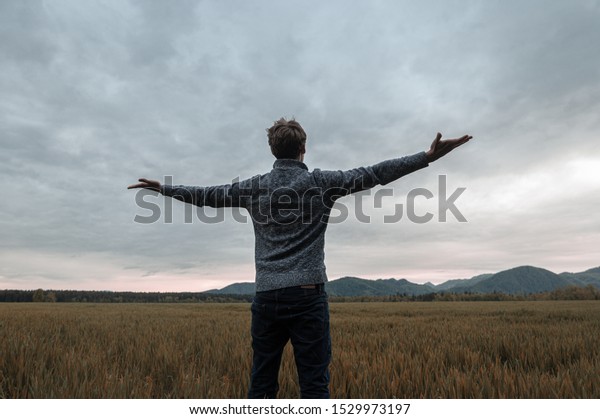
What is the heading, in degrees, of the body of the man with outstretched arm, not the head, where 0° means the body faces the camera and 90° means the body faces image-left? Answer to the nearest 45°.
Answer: approximately 180°
